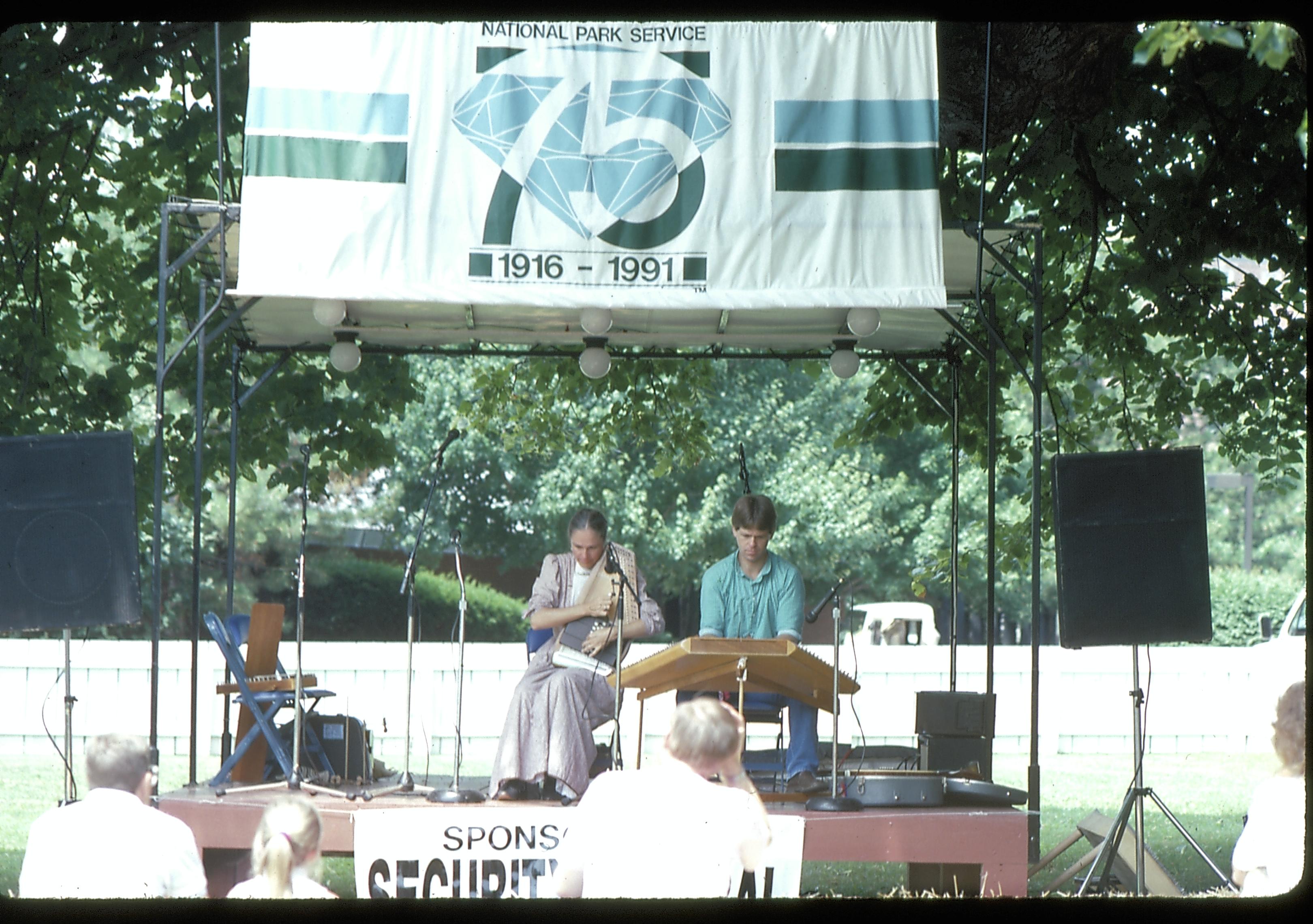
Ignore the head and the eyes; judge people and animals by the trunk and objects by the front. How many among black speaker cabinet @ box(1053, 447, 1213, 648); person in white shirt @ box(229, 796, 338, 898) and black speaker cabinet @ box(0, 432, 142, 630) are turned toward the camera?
2

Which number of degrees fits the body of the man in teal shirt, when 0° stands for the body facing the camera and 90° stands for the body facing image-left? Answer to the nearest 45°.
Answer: approximately 0°

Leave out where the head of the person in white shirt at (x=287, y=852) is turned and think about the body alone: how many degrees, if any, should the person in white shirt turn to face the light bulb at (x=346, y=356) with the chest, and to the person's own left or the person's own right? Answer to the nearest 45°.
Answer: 0° — they already face it

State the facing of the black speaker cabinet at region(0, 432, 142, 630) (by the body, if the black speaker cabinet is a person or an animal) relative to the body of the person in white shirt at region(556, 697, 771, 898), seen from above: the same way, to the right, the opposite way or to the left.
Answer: the opposite way

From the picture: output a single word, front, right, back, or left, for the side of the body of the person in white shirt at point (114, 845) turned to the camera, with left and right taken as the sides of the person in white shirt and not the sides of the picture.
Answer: back

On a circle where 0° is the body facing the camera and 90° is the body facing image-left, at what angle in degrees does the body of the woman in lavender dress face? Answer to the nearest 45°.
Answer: approximately 0°

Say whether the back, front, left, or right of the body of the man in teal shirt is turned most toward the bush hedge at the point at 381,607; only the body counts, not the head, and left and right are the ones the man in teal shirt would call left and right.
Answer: back
